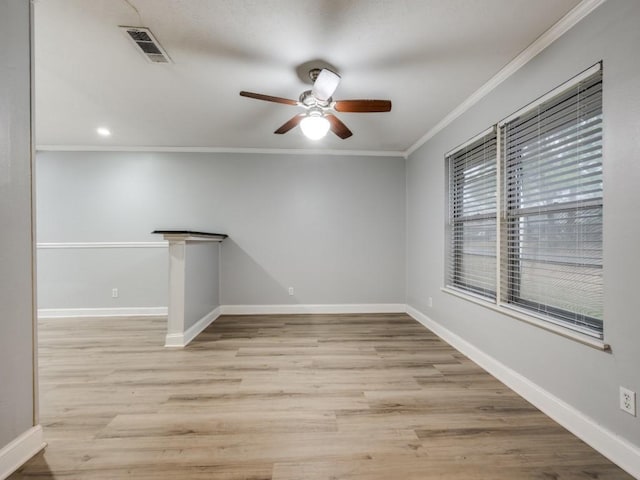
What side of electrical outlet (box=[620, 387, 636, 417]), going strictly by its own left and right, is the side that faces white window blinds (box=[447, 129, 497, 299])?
right

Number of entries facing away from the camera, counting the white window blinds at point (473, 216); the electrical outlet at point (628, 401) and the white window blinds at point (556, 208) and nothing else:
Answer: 0

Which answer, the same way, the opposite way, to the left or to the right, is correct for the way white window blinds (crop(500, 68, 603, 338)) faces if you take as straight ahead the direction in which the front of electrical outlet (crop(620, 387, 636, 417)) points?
the same way

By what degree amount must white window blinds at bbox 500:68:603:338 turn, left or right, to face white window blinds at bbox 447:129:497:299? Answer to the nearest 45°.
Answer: approximately 90° to its right

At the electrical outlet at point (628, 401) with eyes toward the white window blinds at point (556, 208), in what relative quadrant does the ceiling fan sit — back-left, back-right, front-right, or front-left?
front-left

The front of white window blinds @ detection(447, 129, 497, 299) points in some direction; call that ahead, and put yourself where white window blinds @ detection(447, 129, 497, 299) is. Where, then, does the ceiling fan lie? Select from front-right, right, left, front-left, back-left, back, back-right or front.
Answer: front

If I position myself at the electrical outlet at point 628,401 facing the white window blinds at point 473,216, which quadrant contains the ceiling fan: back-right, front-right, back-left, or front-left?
front-left

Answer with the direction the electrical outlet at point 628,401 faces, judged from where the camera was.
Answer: facing the viewer and to the left of the viewer

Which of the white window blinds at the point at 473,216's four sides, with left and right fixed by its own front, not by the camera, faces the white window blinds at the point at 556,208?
left

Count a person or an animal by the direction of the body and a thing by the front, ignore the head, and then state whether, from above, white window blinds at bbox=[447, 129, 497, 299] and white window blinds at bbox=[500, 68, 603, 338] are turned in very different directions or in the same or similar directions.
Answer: same or similar directions

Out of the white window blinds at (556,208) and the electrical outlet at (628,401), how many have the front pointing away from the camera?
0

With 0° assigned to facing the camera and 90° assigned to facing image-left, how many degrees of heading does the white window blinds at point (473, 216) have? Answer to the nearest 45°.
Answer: approximately 45°

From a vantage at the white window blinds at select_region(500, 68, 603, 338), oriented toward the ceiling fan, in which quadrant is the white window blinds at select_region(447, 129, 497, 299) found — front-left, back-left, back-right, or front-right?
front-right

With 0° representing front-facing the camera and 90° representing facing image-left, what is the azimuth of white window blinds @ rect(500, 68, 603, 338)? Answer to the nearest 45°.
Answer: approximately 45°

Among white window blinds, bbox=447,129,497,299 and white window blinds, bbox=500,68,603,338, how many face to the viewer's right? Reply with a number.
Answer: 0

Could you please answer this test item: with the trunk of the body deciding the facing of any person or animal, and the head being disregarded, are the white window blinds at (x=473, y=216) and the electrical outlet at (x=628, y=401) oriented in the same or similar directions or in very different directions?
same or similar directions
